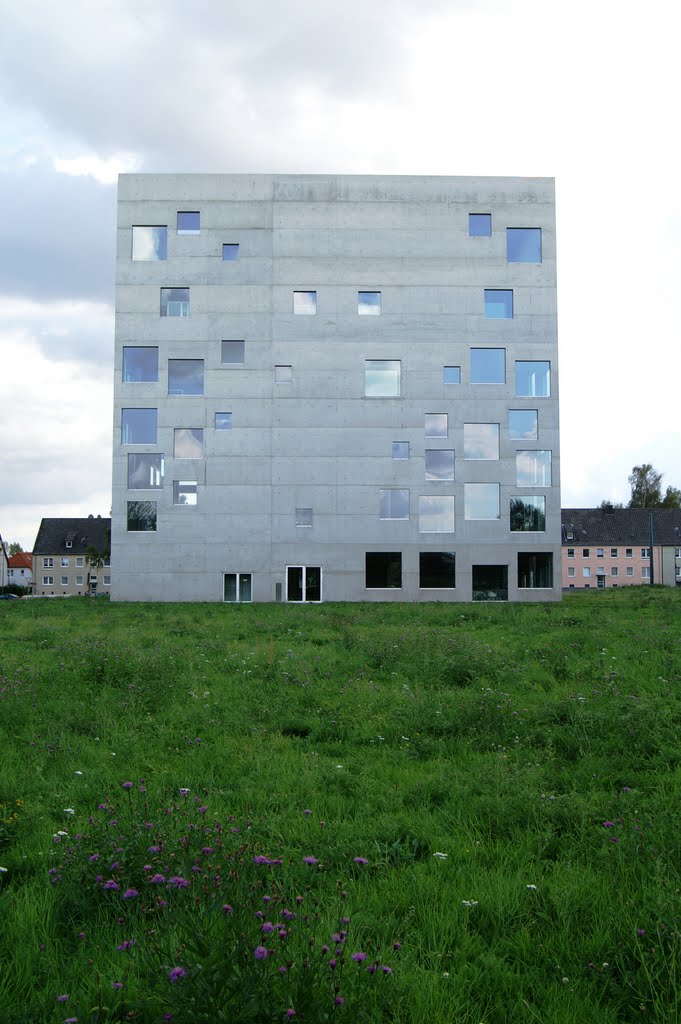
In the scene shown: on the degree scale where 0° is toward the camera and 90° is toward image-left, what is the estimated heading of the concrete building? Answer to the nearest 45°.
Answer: approximately 0°
